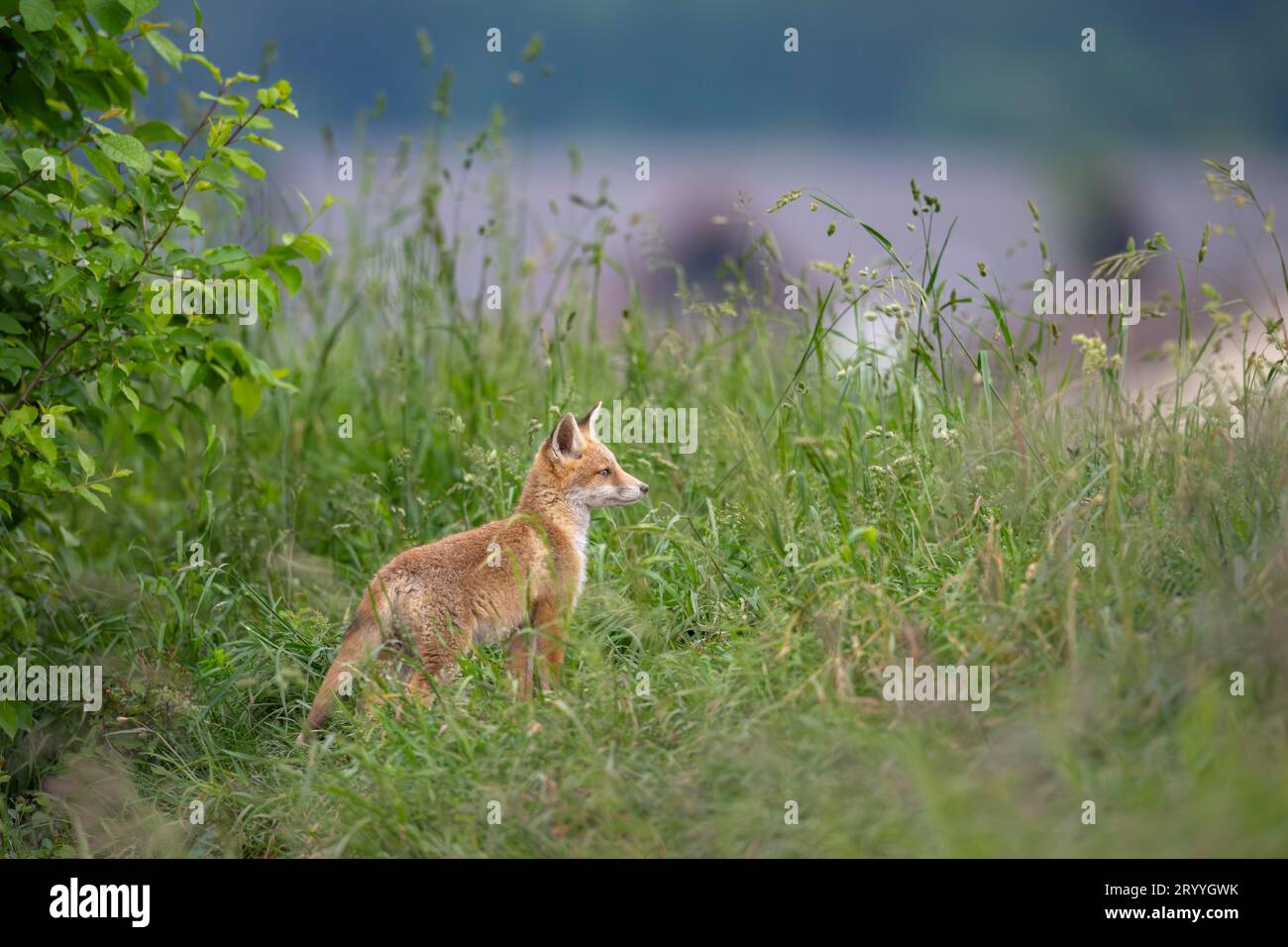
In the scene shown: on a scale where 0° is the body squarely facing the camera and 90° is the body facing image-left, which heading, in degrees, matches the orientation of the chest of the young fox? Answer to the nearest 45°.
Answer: approximately 270°

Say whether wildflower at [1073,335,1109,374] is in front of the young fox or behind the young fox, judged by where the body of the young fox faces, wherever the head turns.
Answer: in front

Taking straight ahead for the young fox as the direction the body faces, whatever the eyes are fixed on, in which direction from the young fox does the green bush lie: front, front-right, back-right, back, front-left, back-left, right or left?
back

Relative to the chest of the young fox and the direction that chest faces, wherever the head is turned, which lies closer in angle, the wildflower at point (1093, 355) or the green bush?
the wildflower
